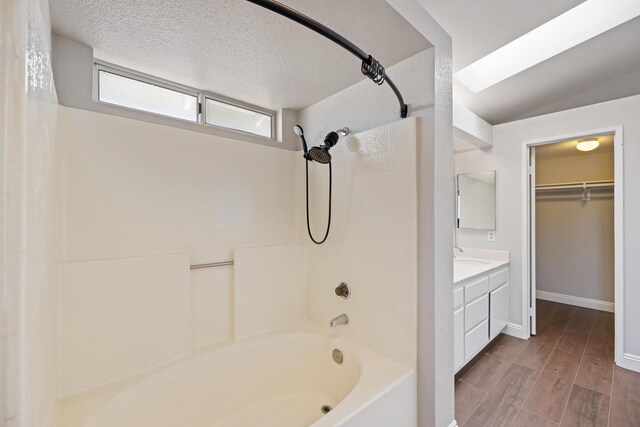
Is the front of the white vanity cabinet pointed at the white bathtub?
no

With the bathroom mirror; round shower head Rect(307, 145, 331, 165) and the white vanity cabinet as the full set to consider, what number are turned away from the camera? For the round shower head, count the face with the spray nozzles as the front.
0

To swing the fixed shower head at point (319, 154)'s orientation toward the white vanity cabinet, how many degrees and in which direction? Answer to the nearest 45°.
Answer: approximately 180°

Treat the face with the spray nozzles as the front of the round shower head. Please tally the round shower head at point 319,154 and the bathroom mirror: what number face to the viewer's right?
0

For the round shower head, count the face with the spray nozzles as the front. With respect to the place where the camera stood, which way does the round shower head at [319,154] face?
facing the viewer and to the left of the viewer

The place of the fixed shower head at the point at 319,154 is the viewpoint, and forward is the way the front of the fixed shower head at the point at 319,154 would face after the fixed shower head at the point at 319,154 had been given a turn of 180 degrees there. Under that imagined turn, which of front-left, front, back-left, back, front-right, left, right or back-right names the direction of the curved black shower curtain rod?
back-right

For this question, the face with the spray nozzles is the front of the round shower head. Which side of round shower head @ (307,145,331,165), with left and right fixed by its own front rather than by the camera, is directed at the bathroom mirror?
back

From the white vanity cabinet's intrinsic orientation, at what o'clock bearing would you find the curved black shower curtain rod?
The curved black shower curtain rod is roughly at 2 o'clock from the white vanity cabinet.

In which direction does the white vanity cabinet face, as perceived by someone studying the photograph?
facing the viewer and to the right of the viewer
